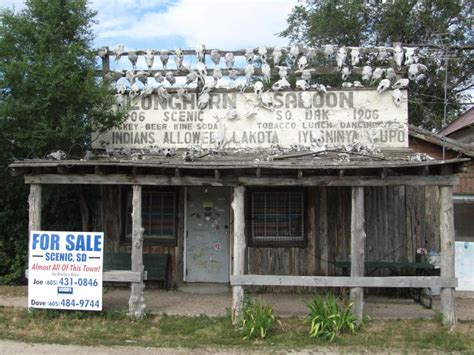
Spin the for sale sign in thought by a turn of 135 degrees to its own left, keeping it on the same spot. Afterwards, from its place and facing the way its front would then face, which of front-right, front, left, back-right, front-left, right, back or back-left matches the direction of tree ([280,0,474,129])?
front

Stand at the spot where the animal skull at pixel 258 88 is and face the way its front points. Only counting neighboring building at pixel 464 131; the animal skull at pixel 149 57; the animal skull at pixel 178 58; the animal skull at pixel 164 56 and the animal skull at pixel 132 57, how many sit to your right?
4

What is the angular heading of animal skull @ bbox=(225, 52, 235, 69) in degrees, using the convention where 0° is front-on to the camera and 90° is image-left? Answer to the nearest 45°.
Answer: approximately 0°

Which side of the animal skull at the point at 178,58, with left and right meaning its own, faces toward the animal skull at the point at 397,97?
left

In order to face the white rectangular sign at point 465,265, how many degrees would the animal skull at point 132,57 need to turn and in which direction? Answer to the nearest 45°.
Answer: approximately 90° to its left

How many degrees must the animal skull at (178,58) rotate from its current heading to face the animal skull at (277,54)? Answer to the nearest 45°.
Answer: approximately 90° to its left

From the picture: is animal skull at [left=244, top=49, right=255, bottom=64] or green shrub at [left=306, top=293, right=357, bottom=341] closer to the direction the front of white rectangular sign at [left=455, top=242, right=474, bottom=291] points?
the green shrub

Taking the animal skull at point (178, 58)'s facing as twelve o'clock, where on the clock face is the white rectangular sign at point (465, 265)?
The white rectangular sign is roughly at 9 o'clock from the animal skull.
